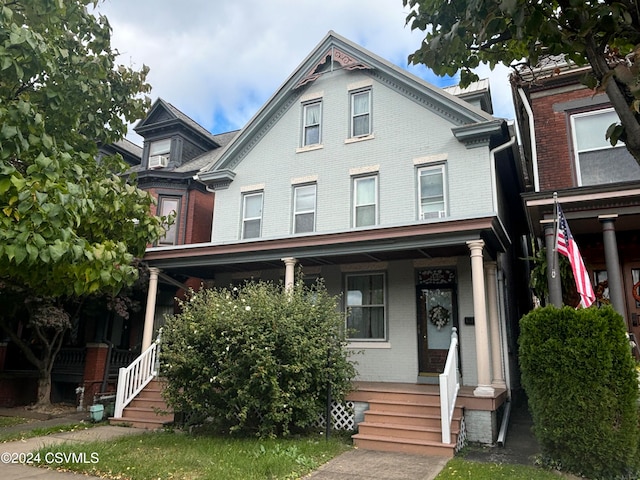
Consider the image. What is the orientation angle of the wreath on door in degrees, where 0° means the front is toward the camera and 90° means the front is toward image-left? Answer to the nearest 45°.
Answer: approximately 0°

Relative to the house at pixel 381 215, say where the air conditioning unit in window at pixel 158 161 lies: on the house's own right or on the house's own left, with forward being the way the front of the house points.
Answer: on the house's own right

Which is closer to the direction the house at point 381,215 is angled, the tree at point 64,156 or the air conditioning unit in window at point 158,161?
the tree

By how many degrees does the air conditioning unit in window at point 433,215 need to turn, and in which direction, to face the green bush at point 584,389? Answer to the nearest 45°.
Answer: approximately 45° to its left

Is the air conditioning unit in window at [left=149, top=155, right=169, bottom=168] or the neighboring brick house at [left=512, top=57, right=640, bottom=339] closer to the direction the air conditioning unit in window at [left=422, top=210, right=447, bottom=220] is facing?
the neighboring brick house

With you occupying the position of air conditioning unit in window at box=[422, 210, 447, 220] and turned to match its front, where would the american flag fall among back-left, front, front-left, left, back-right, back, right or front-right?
front-left

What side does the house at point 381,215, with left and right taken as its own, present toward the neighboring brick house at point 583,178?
left

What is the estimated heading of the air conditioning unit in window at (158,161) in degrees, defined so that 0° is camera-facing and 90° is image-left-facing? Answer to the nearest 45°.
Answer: approximately 45°

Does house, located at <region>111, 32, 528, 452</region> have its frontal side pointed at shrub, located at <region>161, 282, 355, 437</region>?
yes

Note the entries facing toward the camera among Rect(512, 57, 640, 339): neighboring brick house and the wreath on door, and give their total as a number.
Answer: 2

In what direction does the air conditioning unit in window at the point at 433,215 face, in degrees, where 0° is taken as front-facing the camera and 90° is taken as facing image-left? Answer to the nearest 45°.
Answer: approximately 0°
